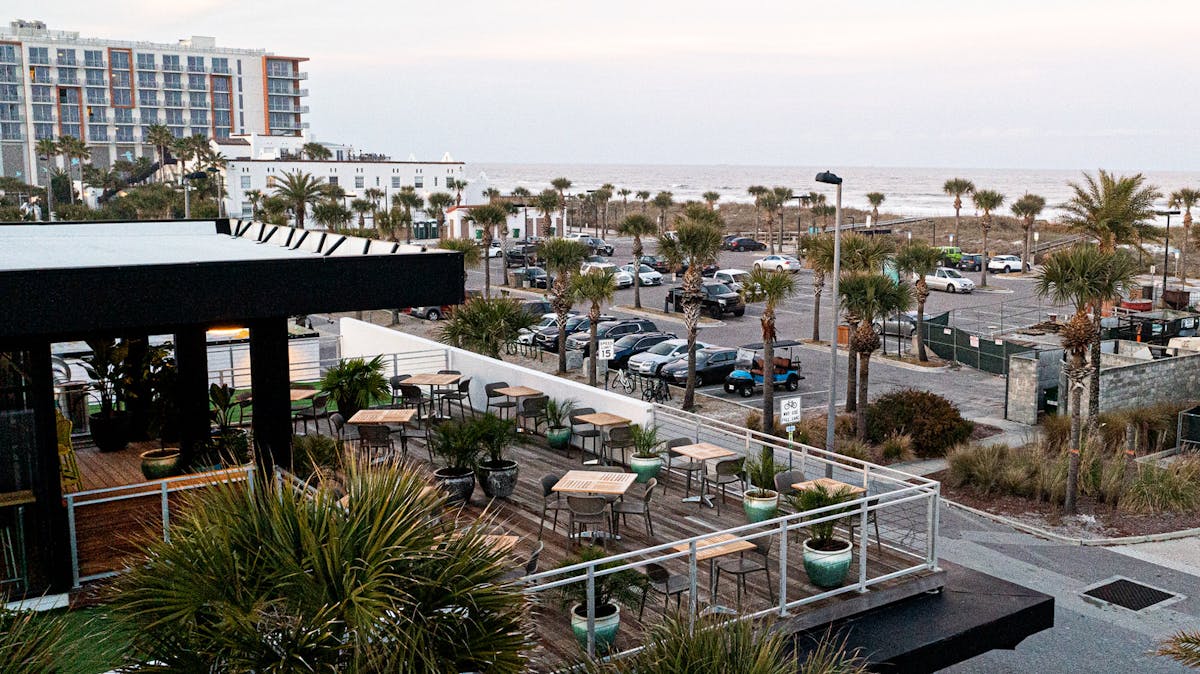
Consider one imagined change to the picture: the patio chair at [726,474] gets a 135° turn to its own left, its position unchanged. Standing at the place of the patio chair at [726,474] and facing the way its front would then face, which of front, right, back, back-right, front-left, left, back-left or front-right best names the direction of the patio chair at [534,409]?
back-right

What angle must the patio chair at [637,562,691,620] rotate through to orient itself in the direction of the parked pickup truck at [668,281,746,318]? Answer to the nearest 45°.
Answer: approximately 45° to its left

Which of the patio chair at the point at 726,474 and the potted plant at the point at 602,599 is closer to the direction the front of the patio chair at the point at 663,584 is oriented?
the patio chair

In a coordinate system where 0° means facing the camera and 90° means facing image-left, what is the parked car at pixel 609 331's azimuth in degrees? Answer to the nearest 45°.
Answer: approximately 45°

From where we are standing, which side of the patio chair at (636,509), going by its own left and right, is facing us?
left

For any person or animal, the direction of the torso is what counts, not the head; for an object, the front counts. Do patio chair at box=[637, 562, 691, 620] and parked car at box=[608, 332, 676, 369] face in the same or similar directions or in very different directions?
very different directions

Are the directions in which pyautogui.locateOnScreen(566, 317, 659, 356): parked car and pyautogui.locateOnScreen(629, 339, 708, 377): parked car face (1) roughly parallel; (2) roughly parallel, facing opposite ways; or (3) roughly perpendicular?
roughly parallel

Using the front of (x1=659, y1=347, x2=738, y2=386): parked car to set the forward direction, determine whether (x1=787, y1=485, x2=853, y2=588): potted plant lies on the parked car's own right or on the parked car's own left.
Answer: on the parked car's own left

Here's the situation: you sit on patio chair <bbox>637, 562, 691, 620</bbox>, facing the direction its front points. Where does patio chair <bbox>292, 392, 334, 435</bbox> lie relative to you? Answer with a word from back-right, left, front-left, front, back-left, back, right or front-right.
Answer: left

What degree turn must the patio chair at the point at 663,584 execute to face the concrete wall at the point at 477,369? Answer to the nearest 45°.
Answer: approximately 45° to its left

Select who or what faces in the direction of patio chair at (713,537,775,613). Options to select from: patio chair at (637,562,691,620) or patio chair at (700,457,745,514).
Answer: patio chair at (637,562,691,620)

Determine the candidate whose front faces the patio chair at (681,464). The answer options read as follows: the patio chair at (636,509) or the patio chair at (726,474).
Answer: the patio chair at (726,474)

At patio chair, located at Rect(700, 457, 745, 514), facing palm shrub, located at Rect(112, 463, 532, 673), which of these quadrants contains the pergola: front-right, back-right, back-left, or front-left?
front-right
